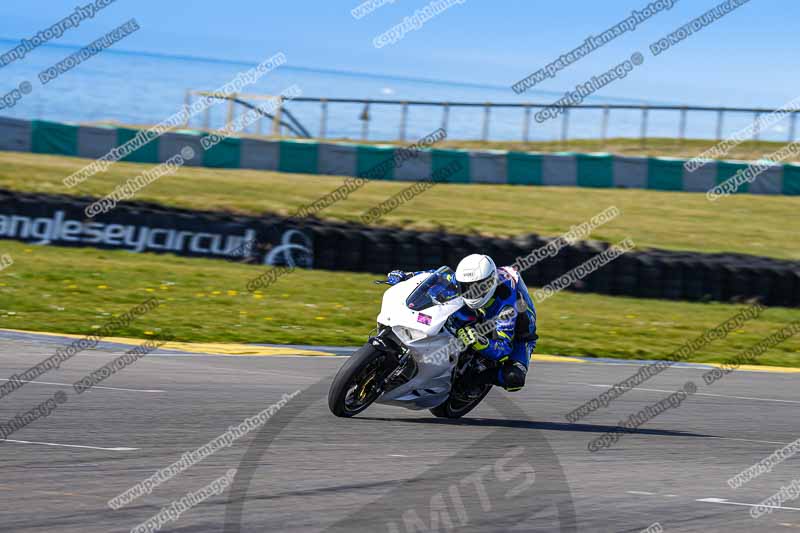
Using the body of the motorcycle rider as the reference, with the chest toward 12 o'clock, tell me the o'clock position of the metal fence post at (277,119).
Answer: The metal fence post is roughly at 4 o'clock from the motorcycle rider.

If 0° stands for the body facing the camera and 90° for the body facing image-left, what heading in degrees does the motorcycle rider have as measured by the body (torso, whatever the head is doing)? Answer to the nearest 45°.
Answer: approximately 45°

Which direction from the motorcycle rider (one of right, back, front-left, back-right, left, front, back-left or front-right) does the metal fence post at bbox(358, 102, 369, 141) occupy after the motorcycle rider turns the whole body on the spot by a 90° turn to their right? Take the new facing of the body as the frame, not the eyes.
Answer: front-right

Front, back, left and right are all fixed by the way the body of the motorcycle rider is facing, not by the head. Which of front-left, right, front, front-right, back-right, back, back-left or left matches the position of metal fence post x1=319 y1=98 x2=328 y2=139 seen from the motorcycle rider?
back-right
